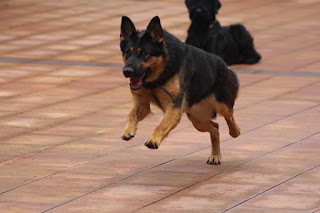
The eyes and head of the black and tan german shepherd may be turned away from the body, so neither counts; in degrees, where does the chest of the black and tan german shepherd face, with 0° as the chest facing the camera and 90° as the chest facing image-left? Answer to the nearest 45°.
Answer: approximately 45°

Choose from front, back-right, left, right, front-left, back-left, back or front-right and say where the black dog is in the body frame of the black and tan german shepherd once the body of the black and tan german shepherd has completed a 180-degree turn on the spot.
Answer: front-left

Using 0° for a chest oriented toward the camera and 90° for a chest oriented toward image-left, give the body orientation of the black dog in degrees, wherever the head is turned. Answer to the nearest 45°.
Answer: approximately 45°
